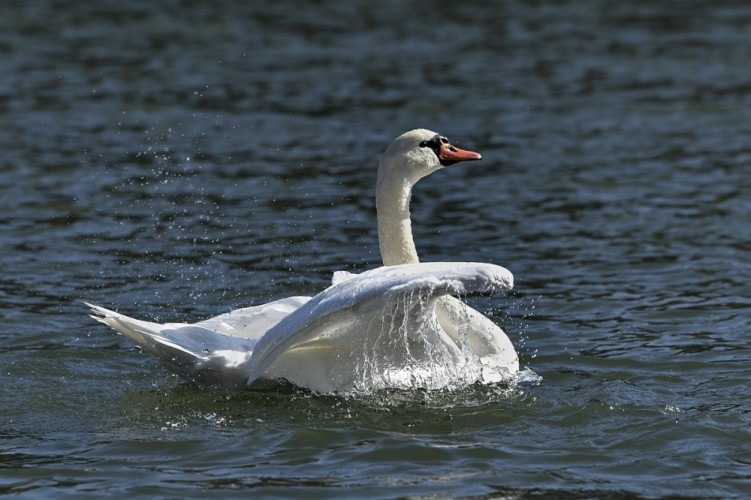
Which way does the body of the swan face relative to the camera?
to the viewer's right
